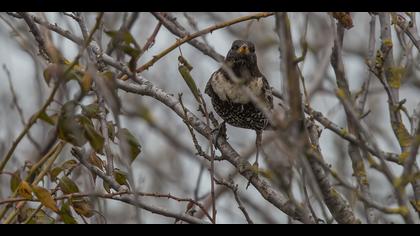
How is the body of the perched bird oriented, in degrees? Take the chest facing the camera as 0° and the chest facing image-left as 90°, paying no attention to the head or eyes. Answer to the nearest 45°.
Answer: approximately 0°
